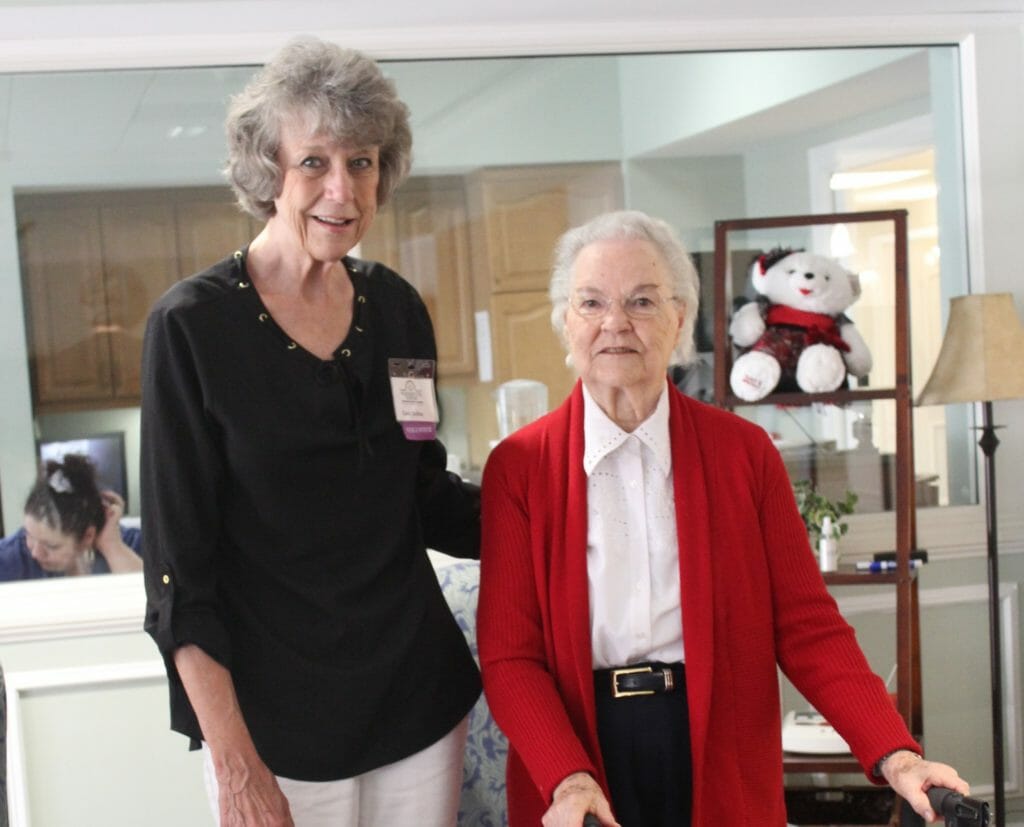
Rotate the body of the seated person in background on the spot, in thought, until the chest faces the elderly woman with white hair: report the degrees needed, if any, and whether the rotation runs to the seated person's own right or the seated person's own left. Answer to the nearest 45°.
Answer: approximately 90° to the seated person's own left

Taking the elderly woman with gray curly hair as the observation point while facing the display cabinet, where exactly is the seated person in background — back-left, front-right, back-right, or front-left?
front-left

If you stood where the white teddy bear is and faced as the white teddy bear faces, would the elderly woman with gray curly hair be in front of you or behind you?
in front

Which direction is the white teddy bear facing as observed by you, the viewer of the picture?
facing the viewer

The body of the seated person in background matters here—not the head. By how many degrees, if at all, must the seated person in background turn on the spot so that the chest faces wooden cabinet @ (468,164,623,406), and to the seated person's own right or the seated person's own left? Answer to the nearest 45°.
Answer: approximately 135° to the seated person's own left

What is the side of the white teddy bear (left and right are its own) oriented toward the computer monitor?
right

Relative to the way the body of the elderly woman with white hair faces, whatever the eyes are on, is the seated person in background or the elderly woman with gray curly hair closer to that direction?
the elderly woman with gray curly hair

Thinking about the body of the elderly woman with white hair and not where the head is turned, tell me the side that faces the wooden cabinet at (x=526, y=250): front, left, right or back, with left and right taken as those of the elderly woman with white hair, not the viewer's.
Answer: back
